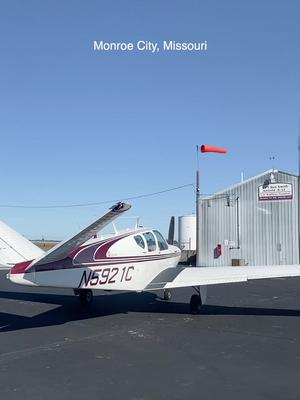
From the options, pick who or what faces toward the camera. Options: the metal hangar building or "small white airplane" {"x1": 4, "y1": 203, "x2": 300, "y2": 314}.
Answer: the metal hangar building

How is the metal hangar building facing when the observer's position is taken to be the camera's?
facing the viewer

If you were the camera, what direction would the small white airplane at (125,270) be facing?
facing away from the viewer and to the right of the viewer

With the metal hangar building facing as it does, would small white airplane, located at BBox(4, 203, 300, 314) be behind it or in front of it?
in front

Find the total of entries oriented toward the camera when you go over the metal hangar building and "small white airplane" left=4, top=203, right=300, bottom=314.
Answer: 1

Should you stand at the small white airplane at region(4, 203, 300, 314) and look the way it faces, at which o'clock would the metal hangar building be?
The metal hangar building is roughly at 11 o'clock from the small white airplane.
